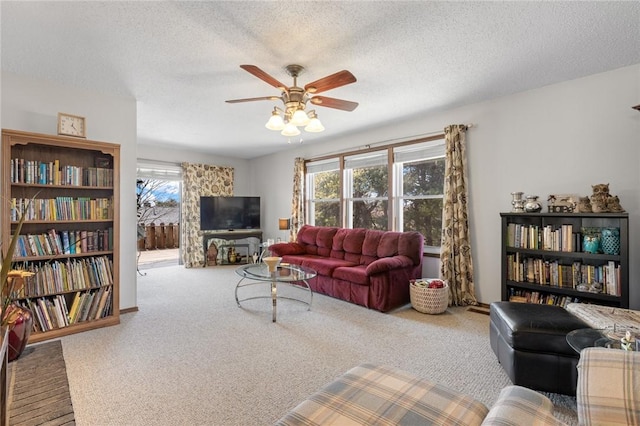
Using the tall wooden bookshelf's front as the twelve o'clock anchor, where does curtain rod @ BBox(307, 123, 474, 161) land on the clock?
The curtain rod is roughly at 11 o'clock from the tall wooden bookshelf.

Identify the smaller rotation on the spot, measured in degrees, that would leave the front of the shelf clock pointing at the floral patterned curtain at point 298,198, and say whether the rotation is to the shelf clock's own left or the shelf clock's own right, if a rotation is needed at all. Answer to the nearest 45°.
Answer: approximately 45° to the shelf clock's own left

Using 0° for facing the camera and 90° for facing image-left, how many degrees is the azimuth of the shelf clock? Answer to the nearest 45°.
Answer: approximately 315°

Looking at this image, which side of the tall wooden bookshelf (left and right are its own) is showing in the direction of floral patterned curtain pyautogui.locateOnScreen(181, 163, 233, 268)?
left

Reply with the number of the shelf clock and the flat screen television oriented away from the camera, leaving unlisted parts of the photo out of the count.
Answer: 0

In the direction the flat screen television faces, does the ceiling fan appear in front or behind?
in front

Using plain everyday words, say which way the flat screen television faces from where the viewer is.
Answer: facing the viewer

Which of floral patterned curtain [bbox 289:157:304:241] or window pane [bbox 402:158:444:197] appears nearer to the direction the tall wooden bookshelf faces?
the window pane

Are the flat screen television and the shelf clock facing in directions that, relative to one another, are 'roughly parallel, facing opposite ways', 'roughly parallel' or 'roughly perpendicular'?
roughly parallel

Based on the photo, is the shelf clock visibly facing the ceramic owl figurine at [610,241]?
no

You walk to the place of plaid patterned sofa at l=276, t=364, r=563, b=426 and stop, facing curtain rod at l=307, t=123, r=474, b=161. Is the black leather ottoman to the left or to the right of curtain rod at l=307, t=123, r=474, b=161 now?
right

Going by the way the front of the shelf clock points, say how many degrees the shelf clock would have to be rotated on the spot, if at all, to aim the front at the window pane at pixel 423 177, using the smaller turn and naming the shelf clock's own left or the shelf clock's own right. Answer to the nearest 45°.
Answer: approximately 45° to the shelf clock's own left

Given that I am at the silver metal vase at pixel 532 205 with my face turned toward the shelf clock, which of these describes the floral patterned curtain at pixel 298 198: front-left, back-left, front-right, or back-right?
front-right

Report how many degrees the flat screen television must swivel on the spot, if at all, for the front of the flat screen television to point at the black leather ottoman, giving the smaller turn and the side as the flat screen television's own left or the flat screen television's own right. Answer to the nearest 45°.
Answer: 0° — it already faces it

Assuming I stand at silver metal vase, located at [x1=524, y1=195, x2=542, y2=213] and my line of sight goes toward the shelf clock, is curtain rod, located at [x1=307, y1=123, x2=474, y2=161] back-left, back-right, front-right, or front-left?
front-right
